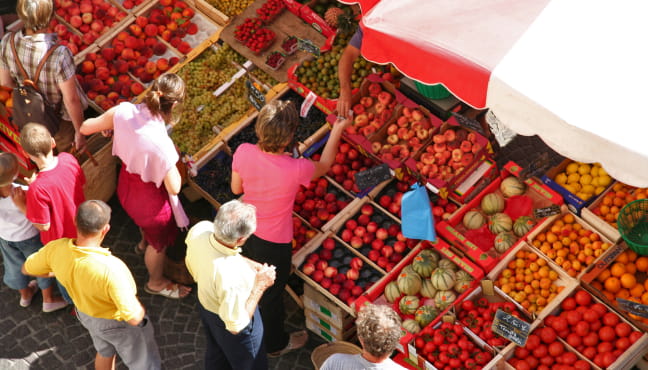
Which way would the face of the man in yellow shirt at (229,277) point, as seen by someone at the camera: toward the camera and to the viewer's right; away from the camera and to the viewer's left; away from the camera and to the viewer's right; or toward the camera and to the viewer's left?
away from the camera and to the viewer's right

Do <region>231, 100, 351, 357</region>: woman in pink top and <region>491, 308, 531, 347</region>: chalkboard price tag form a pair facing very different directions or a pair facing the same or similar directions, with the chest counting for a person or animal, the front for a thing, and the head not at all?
very different directions

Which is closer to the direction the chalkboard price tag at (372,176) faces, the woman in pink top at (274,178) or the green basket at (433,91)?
the woman in pink top

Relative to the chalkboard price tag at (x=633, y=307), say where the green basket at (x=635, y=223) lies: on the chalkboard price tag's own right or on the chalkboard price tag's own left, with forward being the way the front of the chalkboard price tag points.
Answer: on the chalkboard price tag's own right

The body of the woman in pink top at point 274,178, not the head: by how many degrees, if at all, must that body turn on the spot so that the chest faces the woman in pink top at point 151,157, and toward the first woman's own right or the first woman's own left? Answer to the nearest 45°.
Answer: approximately 135° to the first woman's own left

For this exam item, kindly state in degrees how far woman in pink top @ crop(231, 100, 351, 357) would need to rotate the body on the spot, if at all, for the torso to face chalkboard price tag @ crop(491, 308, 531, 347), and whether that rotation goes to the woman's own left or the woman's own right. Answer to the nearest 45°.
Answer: approximately 45° to the woman's own right

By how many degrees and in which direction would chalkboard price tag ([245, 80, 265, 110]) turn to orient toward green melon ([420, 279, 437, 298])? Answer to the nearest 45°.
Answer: approximately 90° to its left

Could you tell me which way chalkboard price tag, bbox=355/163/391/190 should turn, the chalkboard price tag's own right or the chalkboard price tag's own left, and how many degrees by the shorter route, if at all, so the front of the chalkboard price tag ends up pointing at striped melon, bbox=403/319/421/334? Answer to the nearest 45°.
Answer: approximately 45° to the chalkboard price tag's own left

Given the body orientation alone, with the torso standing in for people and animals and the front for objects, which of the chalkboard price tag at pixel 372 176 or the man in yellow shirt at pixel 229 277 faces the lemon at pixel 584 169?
the man in yellow shirt

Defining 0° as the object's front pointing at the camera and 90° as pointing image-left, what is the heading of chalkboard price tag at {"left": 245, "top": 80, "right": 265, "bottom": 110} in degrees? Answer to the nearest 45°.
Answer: approximately 45°
